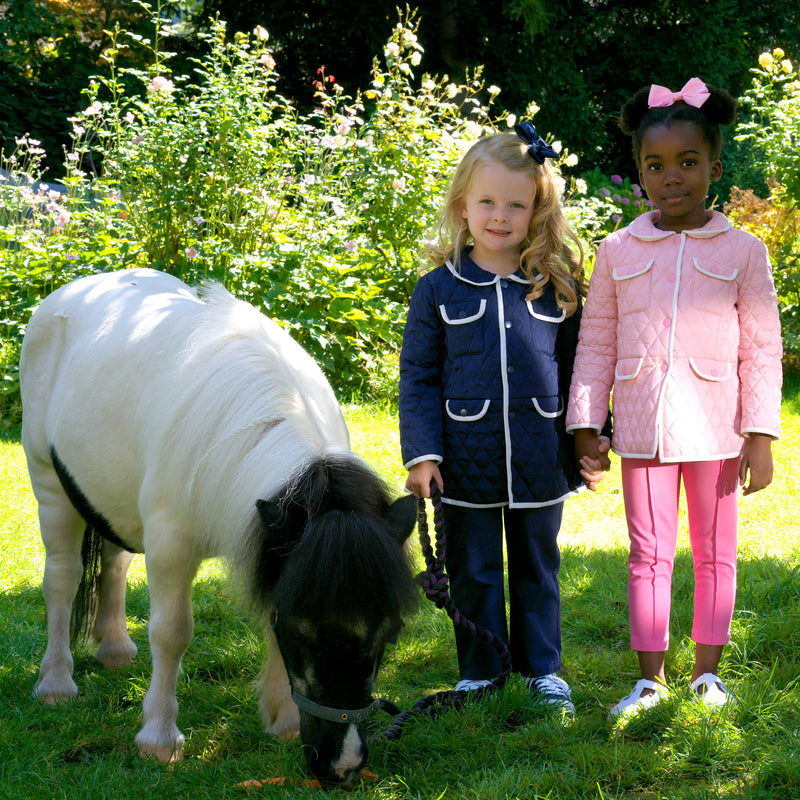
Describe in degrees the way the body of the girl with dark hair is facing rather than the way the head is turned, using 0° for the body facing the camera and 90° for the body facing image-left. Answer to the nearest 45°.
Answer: approximately 0°

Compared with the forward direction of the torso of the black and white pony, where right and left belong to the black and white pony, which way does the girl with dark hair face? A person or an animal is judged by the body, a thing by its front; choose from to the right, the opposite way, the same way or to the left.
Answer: to the right

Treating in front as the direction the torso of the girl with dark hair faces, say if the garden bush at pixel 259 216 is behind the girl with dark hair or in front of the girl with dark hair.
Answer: behind

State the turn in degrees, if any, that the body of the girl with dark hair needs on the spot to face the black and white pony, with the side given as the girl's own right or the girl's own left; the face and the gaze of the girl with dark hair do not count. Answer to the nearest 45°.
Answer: approximately 90° to the girl's own right

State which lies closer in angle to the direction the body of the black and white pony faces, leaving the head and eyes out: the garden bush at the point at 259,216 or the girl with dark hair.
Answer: the girl with dark hair

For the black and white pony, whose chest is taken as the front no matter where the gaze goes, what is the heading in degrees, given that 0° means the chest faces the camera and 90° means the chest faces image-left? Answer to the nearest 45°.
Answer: approximately 315°

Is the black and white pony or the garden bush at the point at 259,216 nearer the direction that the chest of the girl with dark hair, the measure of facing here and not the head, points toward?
the black and white pony

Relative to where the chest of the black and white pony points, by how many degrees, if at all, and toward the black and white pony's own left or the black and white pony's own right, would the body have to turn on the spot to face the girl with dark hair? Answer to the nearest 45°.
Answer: approximately 45° to the black and white pony's own left
